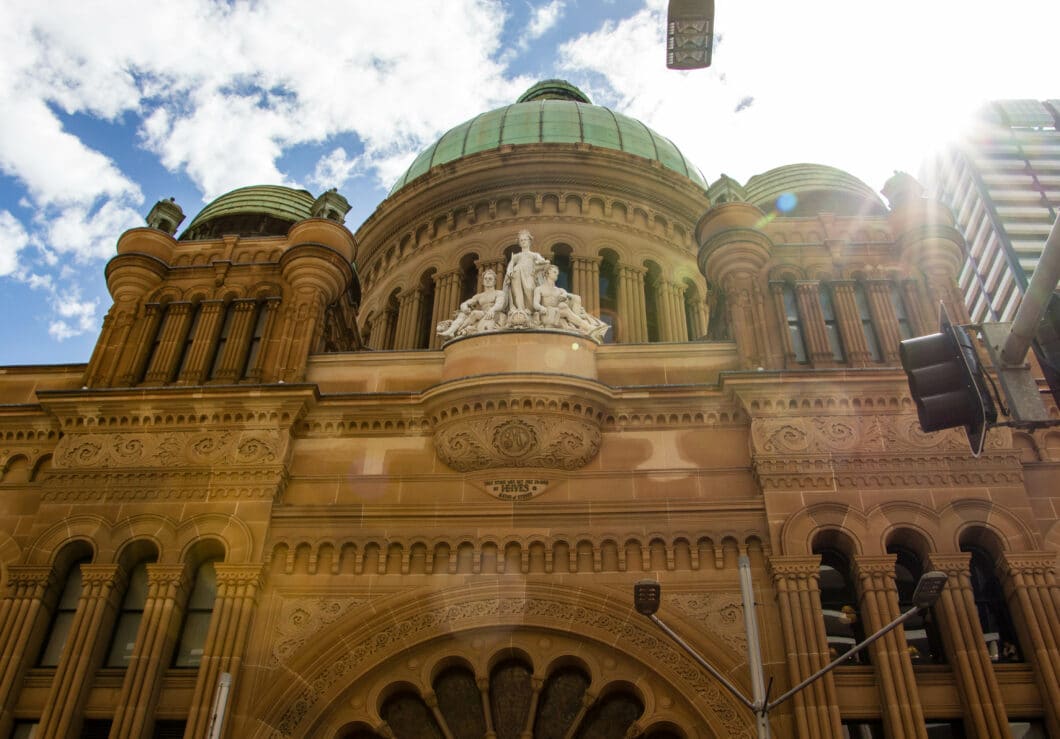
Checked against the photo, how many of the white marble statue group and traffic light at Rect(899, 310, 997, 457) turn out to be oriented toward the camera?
1

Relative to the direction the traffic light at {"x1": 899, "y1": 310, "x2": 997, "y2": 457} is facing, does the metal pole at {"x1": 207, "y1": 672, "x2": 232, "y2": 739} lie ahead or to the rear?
ahead

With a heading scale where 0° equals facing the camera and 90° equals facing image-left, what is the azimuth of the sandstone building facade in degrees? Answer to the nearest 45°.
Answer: approximately 0°

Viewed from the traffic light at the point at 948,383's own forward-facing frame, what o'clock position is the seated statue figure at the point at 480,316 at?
The seated statue figure is roughly at 1 o'clock from the traffic light.

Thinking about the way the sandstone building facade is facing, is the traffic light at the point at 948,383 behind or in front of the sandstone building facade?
in front

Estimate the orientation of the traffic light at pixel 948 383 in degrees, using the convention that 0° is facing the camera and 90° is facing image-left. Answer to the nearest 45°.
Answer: approximately 90°

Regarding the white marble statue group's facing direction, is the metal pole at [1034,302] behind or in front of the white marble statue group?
in front

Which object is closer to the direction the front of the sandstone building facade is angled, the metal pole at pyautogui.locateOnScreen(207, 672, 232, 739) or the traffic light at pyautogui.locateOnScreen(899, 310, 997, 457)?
the traffic light

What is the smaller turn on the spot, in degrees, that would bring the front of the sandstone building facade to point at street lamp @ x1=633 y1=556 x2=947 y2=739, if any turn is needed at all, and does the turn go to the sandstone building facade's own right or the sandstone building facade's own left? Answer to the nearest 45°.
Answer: approximately 45° to the sandstone building facade's own left
